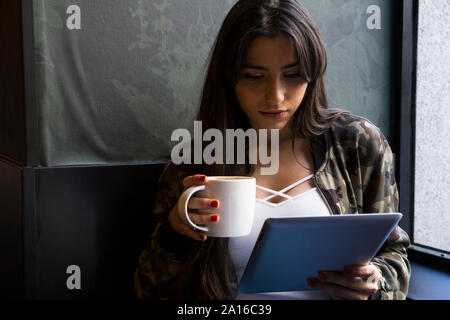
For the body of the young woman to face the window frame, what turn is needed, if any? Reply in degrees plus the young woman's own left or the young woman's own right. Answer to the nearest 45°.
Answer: approximately 135° to the young woman's own left

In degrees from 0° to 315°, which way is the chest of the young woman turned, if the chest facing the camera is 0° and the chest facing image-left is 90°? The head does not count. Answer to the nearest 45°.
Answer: approximately 0°
